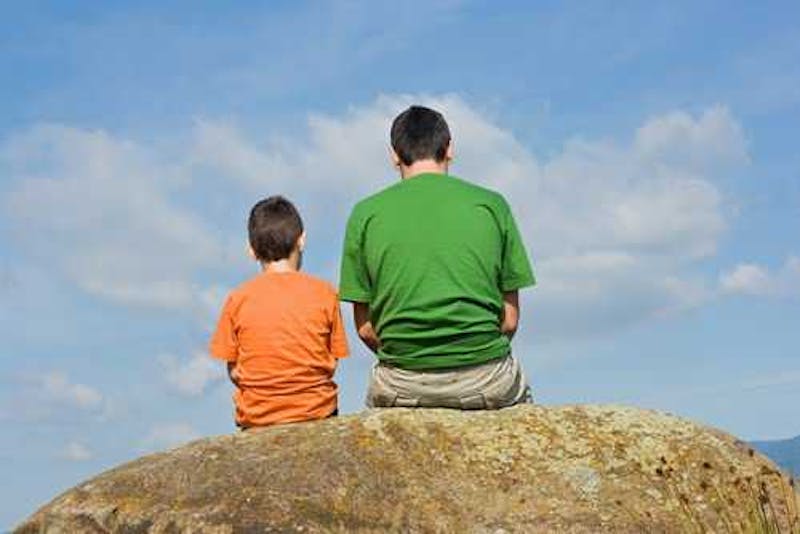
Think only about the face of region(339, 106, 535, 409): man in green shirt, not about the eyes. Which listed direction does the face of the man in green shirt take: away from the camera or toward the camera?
away from the camera

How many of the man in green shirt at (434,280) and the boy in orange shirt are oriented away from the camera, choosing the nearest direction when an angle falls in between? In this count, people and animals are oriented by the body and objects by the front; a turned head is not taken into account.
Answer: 2

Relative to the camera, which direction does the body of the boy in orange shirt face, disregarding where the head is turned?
away from the camera

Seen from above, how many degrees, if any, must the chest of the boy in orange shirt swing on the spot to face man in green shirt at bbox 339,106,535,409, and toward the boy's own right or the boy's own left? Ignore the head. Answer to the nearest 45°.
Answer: approximately 135° to the boy's own right

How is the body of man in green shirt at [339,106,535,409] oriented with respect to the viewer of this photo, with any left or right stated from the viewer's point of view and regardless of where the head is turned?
facing away from the viewer

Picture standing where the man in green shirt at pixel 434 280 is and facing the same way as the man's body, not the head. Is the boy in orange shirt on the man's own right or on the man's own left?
on the man's own left

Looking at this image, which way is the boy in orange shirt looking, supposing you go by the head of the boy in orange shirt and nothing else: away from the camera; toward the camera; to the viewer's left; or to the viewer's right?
away from the camera
